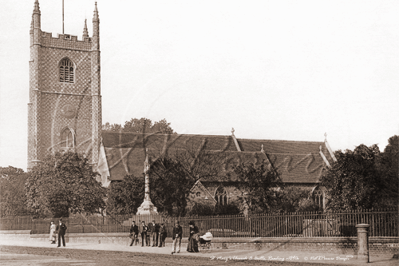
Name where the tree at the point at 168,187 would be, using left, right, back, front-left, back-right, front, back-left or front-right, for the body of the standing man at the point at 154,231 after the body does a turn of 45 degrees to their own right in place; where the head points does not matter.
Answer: back-right

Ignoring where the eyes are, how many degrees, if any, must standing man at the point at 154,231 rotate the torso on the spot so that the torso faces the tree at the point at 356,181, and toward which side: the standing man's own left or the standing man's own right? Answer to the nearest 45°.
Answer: approximately 135° to the standing man's own left

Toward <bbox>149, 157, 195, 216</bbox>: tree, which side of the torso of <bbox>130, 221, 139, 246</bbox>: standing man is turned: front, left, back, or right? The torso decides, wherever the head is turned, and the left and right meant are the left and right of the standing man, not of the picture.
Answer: back

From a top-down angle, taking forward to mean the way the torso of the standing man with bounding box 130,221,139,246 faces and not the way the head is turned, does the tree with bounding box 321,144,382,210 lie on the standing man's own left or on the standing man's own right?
on the standing man's own left

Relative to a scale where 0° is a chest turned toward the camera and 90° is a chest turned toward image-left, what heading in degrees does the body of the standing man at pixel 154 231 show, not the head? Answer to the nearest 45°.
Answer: approximately 0°

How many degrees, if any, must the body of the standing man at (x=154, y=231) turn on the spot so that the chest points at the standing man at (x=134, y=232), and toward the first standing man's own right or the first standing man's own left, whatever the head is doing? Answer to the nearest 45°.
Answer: approximately 135° to the first standing man's own right

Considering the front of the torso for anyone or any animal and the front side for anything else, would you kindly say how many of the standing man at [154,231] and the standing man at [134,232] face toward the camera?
2

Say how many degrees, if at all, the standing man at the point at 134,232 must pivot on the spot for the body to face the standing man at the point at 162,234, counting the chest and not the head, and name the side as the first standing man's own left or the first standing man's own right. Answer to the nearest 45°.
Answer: approximately 45° to the first standing man's own left

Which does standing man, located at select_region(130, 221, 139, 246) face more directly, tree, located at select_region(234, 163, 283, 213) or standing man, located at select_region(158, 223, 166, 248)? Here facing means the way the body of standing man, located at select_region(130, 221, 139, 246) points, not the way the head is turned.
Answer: the standing man
